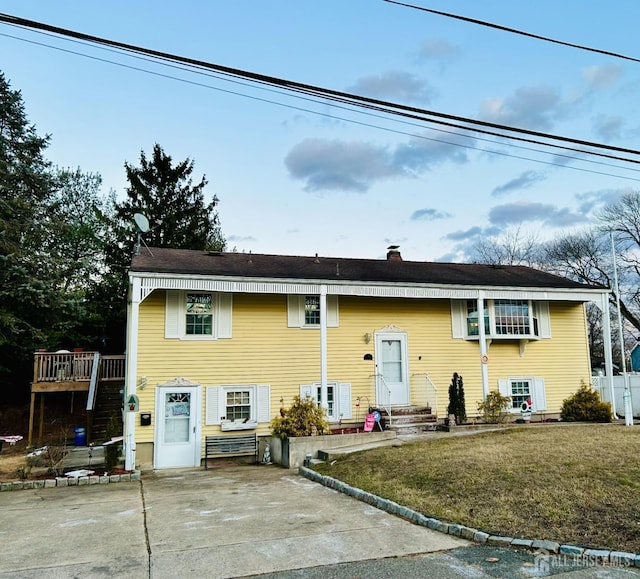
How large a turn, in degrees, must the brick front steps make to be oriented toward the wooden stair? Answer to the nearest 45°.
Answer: approximately 90° to its right

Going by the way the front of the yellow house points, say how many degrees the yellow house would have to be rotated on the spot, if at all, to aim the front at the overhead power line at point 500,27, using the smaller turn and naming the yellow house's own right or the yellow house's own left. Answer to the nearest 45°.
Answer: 0° — it already faces it

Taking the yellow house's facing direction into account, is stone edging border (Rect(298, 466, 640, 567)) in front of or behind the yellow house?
in front

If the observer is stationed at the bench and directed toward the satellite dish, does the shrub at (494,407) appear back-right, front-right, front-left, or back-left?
back-right

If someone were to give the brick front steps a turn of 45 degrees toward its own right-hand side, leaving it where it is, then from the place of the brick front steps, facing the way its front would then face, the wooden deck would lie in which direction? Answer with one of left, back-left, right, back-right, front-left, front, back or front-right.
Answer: front-right

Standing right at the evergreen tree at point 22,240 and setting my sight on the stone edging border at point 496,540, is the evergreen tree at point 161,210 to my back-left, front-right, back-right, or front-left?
back-left

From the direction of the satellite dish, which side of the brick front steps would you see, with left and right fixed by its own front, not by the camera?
right

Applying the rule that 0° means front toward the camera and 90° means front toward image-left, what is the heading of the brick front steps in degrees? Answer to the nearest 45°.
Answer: approximately 0°

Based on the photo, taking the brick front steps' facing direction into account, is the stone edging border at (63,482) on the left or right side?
on its right

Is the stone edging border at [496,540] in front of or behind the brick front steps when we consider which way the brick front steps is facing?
in front

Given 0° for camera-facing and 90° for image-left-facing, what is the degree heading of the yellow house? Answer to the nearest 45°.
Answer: approximately 0°

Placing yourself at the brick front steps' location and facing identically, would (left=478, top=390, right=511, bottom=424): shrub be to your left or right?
on your left

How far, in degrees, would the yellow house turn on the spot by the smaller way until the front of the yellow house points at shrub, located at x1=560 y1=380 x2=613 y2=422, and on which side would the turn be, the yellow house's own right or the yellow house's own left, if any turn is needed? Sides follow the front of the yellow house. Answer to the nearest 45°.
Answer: approximately 90° to the yellow house's own left
